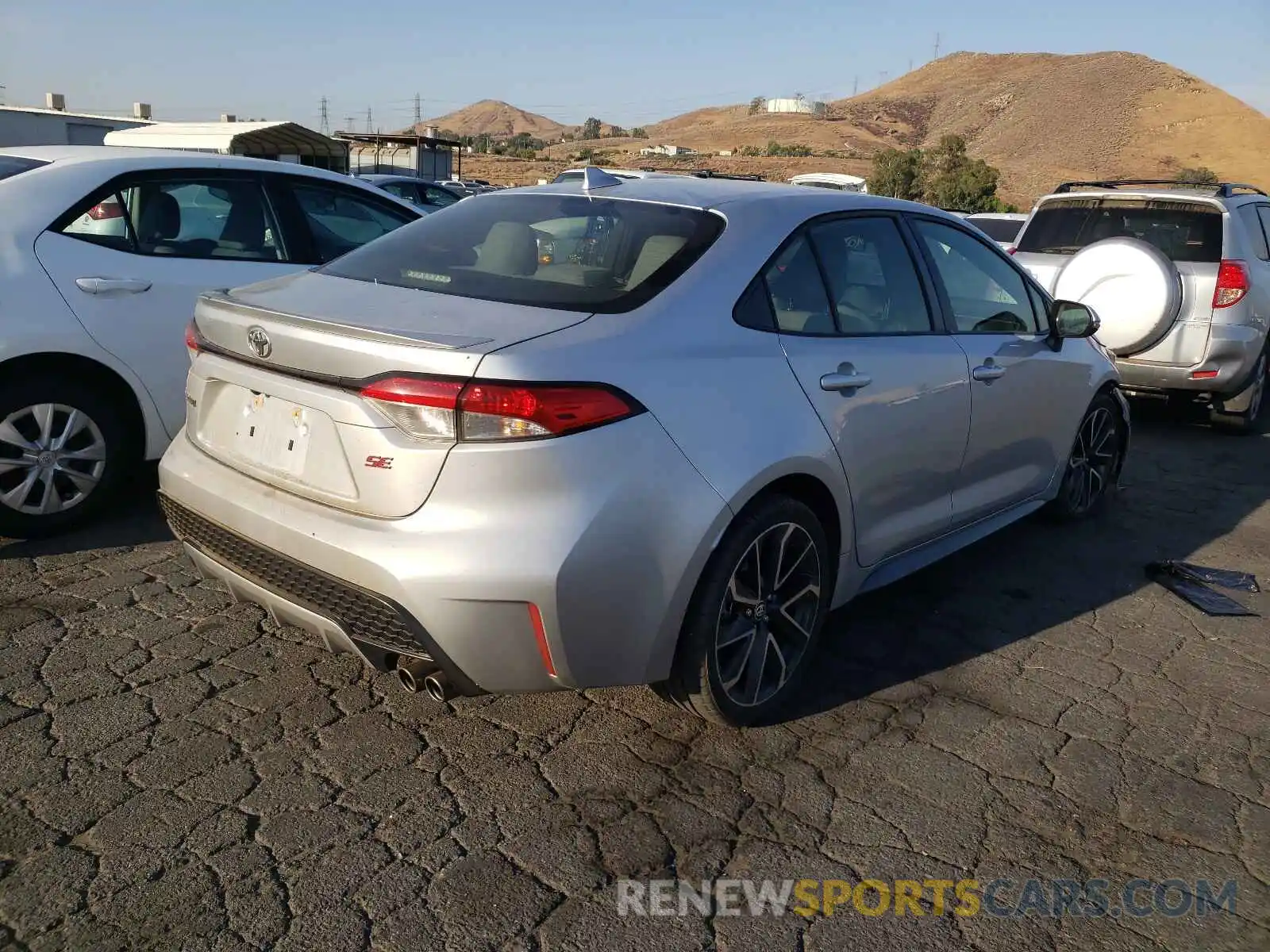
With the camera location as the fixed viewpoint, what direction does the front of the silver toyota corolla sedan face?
facing away from the viewer and to the right of the viewer

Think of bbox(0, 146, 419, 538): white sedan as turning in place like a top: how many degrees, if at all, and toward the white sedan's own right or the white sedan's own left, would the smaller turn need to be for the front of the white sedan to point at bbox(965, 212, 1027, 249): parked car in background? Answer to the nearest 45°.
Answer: approximately 45° to the white sedan's own left

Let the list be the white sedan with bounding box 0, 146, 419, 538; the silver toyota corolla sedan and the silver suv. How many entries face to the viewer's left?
0

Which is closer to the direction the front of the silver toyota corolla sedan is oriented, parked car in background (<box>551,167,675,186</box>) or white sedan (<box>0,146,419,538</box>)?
the parked car in background

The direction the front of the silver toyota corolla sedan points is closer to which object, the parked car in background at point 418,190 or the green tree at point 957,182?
the green tree

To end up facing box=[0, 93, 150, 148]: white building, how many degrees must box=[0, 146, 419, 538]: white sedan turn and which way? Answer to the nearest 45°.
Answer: approximately 90° to its left

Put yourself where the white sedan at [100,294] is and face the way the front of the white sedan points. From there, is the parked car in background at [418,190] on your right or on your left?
on your left

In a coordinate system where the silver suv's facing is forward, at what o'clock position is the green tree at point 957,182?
The green tree is roughly at 10 o'clock from the silver suv.

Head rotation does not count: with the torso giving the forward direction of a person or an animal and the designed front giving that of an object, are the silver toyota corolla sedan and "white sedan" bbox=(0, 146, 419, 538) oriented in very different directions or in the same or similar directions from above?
same or similar directions

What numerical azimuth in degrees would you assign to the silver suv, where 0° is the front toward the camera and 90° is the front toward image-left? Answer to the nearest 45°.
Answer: approximately 225°

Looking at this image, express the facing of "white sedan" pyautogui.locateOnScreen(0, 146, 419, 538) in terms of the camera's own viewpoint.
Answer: facing to the right of the viewer

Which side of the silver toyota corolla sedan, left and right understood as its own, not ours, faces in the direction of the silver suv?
front
